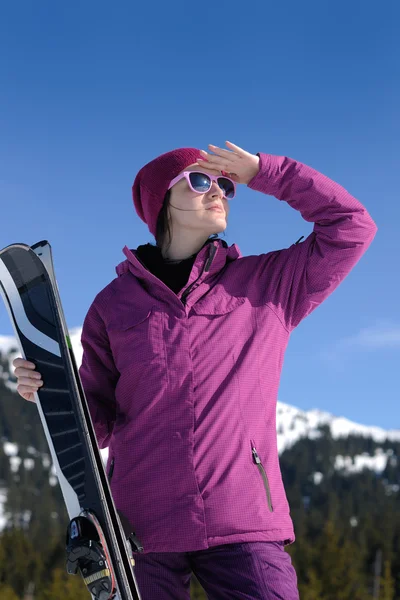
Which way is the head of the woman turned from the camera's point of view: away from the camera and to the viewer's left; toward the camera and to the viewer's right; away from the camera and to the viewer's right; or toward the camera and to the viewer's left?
toward the camera and to the viewer's right

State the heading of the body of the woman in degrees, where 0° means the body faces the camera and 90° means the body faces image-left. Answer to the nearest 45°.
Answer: approximately 0°
